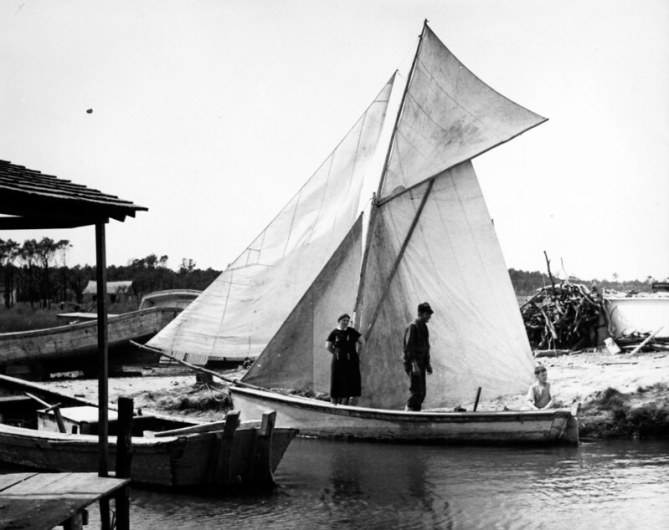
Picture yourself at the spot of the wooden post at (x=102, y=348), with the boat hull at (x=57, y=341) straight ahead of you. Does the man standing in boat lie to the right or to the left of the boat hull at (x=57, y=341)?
right

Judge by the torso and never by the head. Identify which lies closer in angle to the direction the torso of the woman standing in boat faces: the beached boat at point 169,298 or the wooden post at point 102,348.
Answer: the wooden post

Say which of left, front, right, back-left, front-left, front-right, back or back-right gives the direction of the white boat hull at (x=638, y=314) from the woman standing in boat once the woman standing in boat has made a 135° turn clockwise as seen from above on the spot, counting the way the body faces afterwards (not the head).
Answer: right

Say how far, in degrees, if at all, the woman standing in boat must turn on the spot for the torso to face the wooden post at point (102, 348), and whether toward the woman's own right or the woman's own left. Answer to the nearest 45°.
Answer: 0° — they already face it

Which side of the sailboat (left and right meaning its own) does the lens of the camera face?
left
